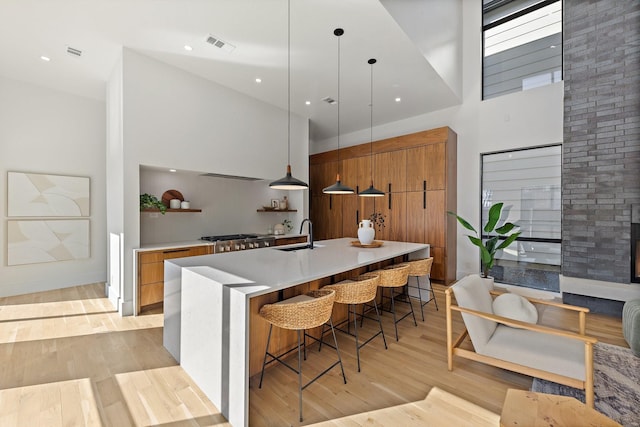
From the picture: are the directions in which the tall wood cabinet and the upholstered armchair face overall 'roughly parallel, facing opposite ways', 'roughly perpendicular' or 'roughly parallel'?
roughly perpendicular

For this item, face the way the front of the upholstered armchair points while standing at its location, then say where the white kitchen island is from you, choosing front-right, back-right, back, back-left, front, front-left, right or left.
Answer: back-right

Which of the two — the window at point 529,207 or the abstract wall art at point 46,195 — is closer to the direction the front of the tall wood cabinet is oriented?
the abstract wall art

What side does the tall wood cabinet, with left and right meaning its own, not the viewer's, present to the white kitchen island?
front

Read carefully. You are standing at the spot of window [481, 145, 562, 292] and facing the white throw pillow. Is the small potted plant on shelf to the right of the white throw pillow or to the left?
right

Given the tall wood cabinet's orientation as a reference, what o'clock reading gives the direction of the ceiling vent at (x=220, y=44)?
The ceiling vent is roughly at 12 o'clock from the tall wood cabinet.

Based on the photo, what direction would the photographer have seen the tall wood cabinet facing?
facing the viewer and to the left of the viewer
